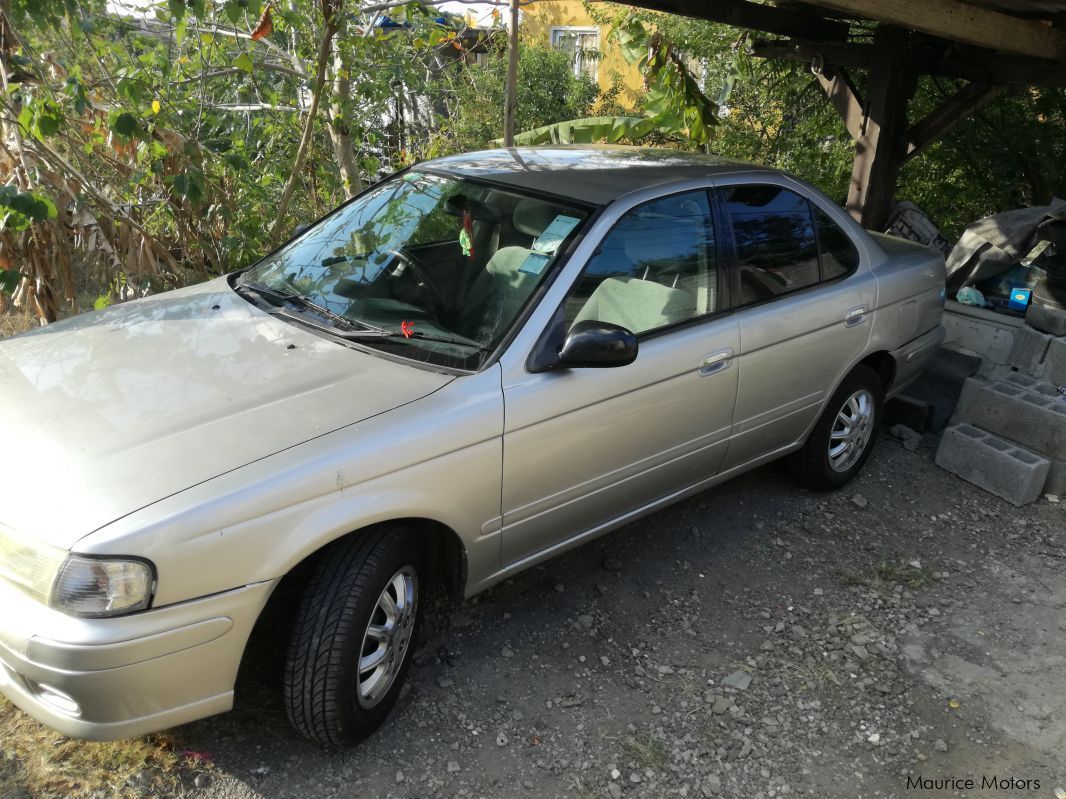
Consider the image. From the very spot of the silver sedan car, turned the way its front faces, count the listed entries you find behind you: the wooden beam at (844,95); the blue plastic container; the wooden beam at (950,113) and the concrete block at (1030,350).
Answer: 4

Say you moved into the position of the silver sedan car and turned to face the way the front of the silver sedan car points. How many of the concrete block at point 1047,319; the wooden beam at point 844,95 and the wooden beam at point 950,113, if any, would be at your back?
3

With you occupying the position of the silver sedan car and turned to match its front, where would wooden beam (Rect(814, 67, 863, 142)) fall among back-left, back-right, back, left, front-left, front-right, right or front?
back

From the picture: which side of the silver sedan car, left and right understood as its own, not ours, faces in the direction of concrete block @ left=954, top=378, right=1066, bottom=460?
back

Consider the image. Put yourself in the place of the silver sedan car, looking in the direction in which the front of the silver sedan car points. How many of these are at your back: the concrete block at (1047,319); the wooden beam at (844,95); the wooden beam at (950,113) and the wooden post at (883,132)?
4

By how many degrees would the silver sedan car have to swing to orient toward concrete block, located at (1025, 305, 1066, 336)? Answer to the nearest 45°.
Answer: approximately 180°

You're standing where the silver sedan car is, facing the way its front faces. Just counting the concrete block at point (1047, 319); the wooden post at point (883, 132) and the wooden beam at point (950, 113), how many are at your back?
3

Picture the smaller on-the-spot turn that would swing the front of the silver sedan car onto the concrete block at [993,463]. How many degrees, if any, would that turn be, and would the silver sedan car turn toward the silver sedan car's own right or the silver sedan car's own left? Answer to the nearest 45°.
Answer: approximately 180°

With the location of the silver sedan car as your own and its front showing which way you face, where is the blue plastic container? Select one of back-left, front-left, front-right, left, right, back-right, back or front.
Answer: back

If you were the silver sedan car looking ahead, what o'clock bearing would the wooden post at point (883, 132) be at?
The wooden post is roughly at 6 o'clock from the silver sedan car.

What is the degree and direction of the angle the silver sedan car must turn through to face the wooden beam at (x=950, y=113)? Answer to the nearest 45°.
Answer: approximately 180°

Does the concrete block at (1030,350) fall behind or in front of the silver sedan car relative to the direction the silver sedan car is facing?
behind

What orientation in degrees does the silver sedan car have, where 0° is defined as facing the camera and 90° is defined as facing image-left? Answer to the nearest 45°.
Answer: approximately 45°

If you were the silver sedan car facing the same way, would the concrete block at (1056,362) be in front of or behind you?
behind

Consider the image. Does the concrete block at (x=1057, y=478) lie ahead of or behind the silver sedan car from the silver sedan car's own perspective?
behind
